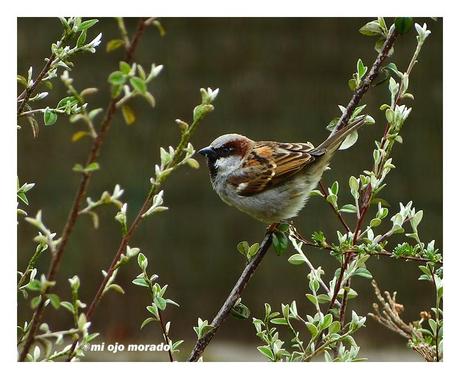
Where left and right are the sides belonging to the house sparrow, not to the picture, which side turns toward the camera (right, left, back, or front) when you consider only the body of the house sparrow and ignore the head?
left

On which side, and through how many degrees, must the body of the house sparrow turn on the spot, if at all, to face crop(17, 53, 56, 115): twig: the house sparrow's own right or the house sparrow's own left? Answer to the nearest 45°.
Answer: approximately 45° to the house sparrow's own left

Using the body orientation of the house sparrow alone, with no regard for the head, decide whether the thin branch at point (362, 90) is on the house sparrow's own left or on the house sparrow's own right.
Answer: on the house sparrow's own left

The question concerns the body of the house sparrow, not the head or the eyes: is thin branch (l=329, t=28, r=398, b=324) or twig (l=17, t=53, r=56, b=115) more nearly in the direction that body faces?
the twig
